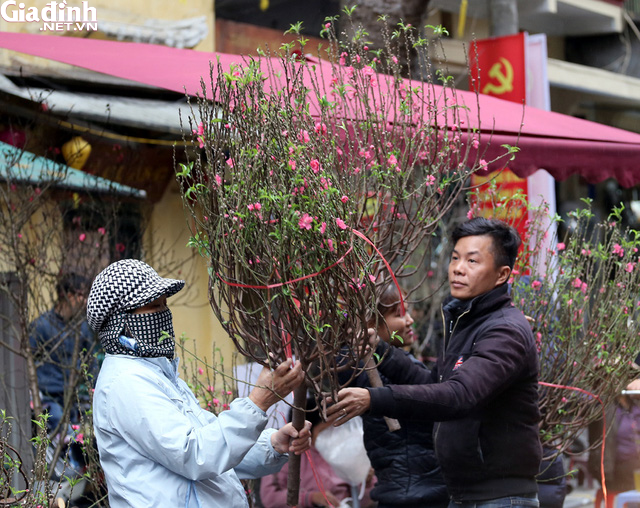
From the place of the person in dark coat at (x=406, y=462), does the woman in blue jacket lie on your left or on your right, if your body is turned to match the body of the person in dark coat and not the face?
on your right

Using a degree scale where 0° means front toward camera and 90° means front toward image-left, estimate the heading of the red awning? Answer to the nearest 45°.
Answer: approximately 45°

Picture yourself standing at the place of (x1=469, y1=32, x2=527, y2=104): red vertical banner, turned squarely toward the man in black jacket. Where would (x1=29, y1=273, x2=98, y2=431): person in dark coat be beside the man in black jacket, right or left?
right

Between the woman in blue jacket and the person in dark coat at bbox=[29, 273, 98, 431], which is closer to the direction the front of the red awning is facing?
the woman in blue jacket

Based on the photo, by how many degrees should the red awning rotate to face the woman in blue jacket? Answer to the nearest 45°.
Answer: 0° — it already faces them

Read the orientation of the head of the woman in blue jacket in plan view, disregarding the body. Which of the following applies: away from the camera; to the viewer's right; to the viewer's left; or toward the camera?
to the viewer's right

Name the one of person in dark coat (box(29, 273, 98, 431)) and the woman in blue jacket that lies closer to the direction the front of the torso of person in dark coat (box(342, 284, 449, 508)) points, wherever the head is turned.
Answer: the woman in blue jacket

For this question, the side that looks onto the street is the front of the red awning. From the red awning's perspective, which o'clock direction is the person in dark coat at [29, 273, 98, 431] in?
The person in dark coat is roughly at 2 o'clock from the red awning.
